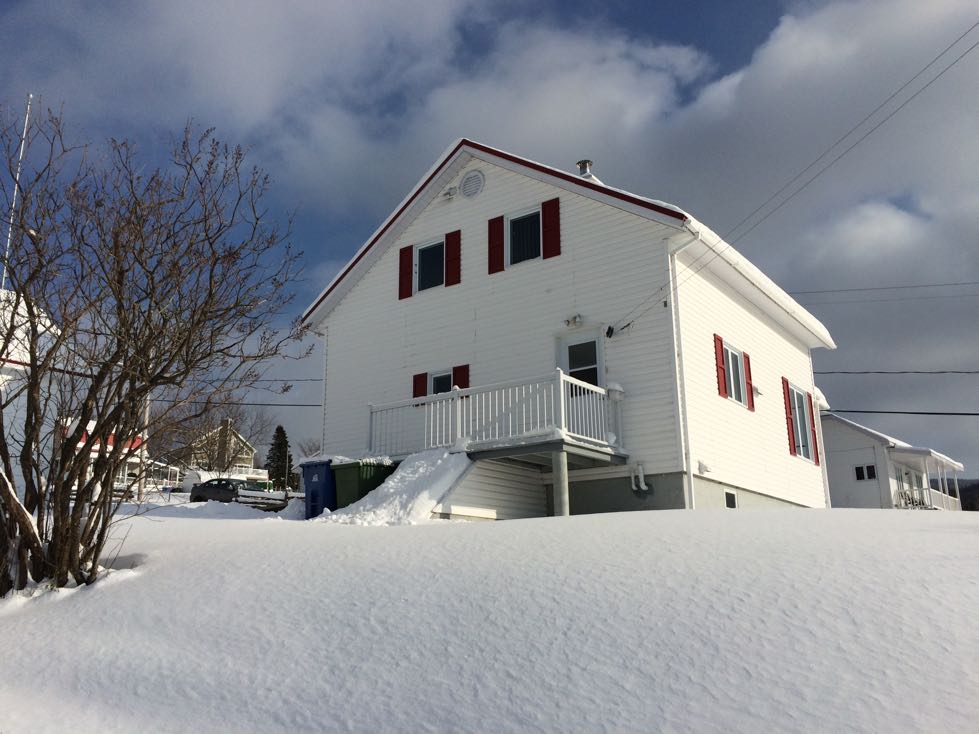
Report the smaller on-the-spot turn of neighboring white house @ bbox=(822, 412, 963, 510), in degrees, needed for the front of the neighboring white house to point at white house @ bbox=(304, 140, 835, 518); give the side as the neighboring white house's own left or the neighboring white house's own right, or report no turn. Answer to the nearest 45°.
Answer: approximately 45° to the neighboring white house's own right

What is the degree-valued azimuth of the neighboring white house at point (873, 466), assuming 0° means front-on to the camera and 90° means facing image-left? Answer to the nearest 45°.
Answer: approximately 315°

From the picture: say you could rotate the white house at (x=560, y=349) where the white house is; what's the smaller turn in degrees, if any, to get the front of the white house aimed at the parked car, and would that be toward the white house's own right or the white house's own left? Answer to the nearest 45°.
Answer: approximately 90° to the white house's own right

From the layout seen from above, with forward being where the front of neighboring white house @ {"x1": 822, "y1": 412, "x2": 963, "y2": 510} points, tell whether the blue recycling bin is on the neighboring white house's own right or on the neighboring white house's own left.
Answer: on the neighboring white house's own right

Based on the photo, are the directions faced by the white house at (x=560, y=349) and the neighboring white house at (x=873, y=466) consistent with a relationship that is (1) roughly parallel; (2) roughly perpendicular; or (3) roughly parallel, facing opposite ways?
roughly perpendicular

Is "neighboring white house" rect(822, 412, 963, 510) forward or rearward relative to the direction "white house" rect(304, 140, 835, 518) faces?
rearward

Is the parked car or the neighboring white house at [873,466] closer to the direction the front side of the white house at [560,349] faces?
the parked car

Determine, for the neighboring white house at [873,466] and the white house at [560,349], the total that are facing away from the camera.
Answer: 0

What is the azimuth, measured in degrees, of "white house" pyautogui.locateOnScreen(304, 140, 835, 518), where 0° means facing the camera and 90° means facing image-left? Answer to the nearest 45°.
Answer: approximately 45°
